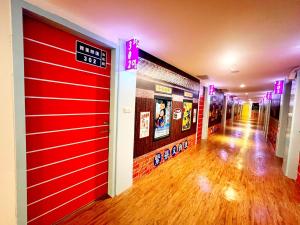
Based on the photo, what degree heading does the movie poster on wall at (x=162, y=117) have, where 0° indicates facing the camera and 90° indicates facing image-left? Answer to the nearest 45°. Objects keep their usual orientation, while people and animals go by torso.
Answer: approximately 315°

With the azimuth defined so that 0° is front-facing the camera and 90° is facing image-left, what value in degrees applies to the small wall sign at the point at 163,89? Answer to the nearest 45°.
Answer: approximately 315°

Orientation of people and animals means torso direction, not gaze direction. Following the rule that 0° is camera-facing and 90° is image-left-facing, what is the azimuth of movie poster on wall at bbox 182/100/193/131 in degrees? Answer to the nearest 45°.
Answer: approximately 315°

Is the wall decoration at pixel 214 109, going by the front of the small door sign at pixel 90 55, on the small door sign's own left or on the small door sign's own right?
on the small door sign's own left

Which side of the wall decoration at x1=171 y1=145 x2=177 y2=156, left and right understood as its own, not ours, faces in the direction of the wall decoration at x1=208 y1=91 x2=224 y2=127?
left

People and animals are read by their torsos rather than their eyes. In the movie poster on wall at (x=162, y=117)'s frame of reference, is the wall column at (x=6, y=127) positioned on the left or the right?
on its right

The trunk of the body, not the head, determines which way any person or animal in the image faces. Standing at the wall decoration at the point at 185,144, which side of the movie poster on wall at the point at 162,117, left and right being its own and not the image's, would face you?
left
